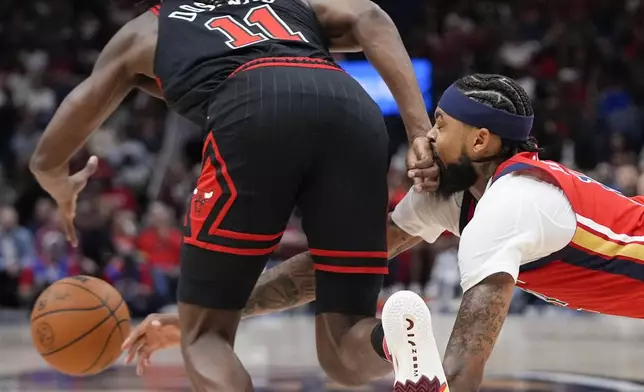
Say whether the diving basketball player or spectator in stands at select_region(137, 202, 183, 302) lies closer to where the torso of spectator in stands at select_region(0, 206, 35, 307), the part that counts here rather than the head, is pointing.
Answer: the diving basketball player

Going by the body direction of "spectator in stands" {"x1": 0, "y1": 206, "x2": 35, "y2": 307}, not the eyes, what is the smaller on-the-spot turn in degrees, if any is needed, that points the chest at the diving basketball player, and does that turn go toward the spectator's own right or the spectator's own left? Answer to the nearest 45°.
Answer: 0° — they already face them

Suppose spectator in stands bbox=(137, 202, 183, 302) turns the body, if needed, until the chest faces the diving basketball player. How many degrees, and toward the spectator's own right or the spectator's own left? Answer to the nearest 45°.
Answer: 0° — they already face them

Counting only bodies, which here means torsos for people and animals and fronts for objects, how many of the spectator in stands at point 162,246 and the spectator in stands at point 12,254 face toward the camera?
2

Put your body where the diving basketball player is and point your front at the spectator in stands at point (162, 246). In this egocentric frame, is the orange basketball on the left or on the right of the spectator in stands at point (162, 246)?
left

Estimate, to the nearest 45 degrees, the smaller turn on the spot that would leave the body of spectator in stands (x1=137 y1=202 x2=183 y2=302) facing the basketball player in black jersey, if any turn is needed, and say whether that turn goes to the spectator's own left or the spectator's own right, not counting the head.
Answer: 0° — they already face them

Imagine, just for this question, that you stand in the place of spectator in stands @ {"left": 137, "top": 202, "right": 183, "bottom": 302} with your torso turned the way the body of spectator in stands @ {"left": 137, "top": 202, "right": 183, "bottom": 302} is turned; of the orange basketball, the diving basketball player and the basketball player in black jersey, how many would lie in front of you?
3

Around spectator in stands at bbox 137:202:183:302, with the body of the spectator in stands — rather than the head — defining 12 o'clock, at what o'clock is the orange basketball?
The orange basketball is roughly at 12 o'clock from the spectator in stands.

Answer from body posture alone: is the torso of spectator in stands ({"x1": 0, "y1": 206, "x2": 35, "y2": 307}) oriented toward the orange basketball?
yes

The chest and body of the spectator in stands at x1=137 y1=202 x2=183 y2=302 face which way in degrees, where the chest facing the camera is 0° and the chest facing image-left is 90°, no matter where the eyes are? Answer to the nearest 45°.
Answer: approximately 0°
